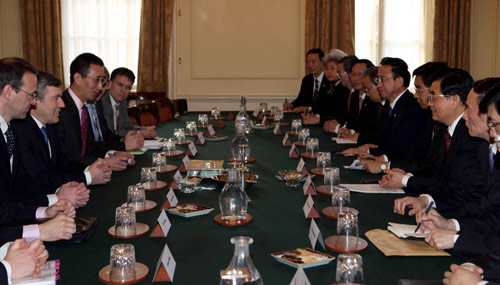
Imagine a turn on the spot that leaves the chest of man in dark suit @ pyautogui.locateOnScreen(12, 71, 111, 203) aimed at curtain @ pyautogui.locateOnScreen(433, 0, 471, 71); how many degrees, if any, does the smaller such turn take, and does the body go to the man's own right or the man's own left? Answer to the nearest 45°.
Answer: approximately 90° to the man's own left

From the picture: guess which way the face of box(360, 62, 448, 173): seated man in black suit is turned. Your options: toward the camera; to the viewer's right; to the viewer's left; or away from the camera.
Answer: to the viewer's left

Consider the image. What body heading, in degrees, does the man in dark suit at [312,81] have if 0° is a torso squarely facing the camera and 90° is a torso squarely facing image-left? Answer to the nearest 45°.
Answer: approximately 45°

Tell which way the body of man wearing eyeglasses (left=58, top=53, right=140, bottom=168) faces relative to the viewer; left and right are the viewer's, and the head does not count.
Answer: facing the viewer and to the right of the viewer

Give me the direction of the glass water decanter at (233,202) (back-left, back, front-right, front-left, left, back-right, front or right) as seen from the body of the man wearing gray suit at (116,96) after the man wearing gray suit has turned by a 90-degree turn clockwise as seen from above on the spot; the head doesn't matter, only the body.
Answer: front-left

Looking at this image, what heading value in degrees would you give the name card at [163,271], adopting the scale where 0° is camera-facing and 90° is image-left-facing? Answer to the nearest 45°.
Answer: approximately 270°

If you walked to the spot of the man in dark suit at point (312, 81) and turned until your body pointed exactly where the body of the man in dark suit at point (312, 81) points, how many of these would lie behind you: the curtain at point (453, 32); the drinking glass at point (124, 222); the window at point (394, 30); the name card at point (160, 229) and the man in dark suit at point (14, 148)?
2

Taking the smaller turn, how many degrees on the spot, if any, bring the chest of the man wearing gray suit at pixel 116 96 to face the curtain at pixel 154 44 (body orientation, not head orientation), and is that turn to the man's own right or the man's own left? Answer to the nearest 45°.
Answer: approximately 135° to the man's own left

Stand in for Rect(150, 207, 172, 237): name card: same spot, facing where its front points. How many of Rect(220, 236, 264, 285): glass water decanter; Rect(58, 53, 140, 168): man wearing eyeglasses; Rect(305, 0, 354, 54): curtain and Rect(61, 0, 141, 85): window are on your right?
1

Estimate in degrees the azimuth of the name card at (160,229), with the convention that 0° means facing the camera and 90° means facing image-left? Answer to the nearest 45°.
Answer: approximately 270°

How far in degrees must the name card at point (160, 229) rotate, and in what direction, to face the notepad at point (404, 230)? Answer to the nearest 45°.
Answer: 0° — it already faces it

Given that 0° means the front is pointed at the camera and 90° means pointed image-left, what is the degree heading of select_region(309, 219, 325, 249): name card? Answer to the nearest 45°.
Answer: approximately 90°

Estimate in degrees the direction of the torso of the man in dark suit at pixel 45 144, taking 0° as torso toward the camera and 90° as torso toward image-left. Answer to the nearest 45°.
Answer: approximately 315°

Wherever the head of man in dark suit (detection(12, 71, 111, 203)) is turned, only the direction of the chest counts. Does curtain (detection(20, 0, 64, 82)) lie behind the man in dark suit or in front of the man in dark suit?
behind

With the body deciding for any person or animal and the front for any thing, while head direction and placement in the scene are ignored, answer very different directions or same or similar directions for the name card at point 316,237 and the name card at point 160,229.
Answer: very different directions

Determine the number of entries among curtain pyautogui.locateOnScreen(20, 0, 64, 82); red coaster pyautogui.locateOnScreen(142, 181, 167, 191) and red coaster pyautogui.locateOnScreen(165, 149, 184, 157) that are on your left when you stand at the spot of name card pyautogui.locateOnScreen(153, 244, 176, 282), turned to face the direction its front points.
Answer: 3
